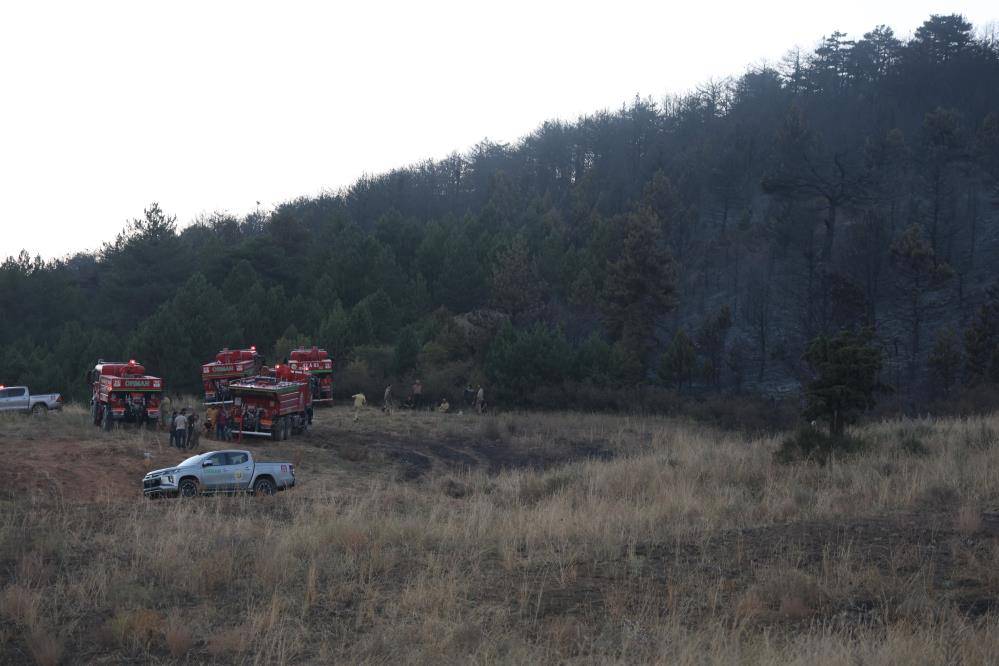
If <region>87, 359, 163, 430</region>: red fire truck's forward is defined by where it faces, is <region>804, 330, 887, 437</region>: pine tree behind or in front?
behind

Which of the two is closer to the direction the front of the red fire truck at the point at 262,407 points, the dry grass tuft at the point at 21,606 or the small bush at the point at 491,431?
the small bush

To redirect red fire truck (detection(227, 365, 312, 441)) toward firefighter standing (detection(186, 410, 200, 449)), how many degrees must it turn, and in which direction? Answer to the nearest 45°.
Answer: approximately 180°

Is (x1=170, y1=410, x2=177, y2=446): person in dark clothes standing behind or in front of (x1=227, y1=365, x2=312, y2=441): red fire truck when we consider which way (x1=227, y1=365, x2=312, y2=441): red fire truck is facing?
behind

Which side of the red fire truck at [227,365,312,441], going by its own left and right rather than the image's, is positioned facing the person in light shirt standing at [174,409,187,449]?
back

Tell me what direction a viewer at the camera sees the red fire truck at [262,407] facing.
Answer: facing away from the viewer and to the right of the viewer

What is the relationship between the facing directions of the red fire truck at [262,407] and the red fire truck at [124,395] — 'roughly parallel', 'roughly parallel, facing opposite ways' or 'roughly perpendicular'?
roughly parallel
